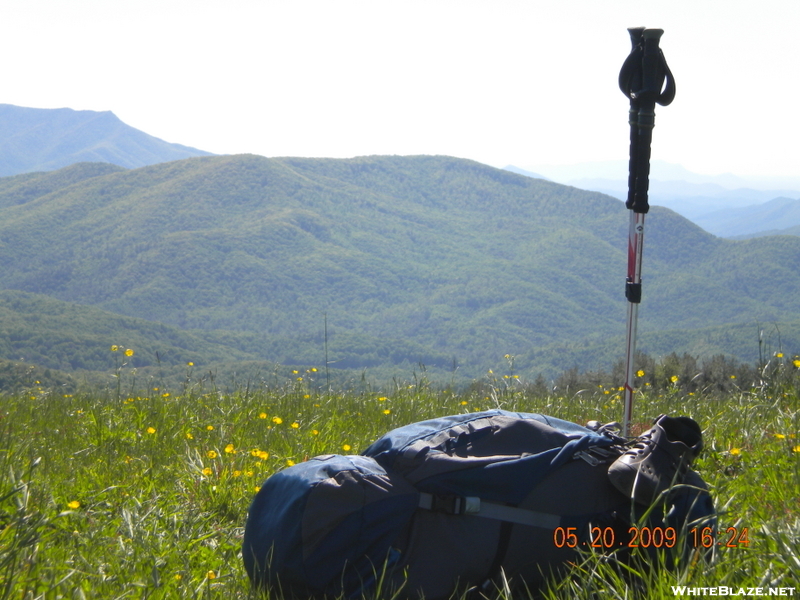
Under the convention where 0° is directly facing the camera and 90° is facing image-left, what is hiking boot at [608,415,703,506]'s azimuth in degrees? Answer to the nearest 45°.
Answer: approximately 45°
